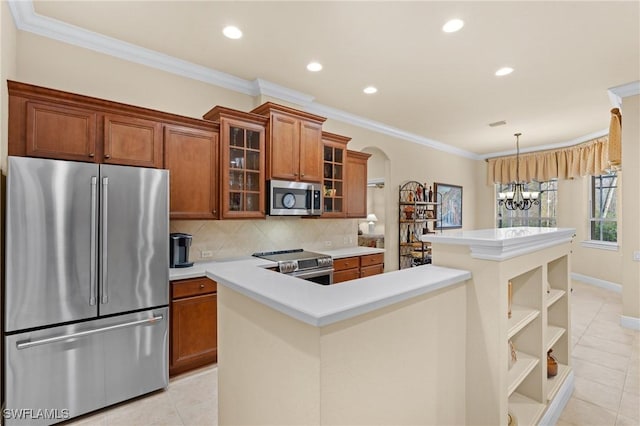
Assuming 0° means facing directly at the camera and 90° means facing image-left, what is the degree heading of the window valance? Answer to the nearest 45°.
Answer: approximately 45°

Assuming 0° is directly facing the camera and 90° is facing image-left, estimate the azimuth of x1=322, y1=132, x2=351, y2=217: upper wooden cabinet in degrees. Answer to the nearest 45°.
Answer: approximately 315°

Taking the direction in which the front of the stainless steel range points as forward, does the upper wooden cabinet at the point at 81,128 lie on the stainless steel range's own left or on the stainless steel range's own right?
on the stainless steel range's own right

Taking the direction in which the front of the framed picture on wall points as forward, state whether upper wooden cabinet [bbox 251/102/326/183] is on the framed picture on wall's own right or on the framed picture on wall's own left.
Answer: on the framed picture on wall's own right

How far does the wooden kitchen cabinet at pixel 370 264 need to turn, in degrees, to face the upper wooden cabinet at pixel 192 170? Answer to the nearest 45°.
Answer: approximately 90° to its right

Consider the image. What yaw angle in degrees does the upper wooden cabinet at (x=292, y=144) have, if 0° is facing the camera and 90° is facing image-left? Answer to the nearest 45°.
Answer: approximately 315°

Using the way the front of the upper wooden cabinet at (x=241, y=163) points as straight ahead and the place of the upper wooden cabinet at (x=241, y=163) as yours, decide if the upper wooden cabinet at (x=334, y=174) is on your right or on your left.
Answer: on your left

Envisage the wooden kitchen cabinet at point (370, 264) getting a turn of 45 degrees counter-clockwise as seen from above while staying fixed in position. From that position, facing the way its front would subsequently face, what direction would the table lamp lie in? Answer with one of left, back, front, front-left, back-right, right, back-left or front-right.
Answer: left

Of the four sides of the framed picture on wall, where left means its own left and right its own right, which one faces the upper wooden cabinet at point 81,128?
right
